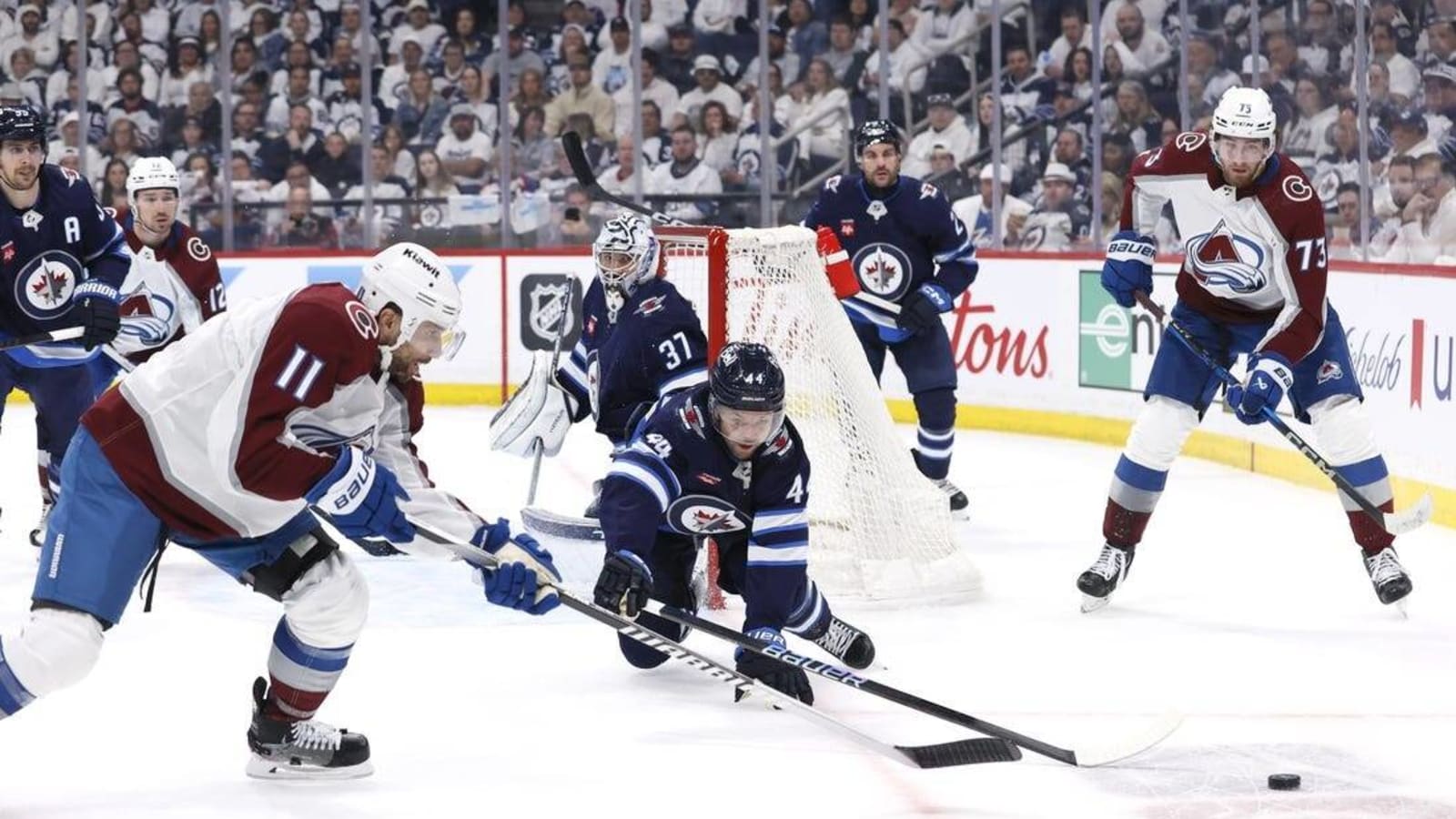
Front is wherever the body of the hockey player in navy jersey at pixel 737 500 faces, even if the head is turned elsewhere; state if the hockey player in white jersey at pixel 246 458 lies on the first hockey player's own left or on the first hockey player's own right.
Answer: on the first hockey player's own right

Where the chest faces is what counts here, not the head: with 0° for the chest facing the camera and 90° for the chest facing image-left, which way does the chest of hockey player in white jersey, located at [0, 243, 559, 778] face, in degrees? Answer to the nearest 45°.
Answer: approximately 270°

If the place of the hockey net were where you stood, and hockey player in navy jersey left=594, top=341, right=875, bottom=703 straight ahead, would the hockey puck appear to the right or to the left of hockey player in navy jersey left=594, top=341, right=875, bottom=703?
left

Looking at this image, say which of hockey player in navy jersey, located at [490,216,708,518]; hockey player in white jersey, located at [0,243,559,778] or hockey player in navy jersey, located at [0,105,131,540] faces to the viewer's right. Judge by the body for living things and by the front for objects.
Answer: the hockey player in white jersey

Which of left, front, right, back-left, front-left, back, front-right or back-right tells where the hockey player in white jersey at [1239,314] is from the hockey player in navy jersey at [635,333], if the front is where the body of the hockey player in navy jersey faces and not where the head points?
back-left

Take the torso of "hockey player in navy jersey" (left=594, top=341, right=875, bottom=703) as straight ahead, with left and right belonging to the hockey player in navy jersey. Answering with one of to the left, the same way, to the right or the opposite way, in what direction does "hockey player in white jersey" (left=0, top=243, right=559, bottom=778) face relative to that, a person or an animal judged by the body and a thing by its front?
to the left

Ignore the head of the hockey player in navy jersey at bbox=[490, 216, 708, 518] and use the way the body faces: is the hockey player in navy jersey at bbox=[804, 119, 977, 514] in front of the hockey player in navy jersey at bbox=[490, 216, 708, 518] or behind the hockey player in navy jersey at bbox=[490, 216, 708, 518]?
behind

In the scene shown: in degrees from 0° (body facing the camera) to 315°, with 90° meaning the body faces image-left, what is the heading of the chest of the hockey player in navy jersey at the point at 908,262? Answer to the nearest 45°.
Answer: approximately 0°

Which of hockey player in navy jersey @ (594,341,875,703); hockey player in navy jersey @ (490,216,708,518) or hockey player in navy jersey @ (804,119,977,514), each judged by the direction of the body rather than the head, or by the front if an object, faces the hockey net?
hockey player in navy jersey @ (804,119,977,514)

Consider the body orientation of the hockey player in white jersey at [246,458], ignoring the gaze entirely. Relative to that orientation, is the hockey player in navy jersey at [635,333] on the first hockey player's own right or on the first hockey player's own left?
on the first hockey player's own left

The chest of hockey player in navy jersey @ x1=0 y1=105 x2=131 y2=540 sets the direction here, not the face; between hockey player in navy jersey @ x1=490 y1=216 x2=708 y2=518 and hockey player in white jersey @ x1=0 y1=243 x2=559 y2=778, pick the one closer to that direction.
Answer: the hockey player in white jersey

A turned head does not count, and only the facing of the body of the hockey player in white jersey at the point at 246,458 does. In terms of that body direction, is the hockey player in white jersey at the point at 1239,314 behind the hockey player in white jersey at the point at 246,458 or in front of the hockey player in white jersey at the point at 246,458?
in front
